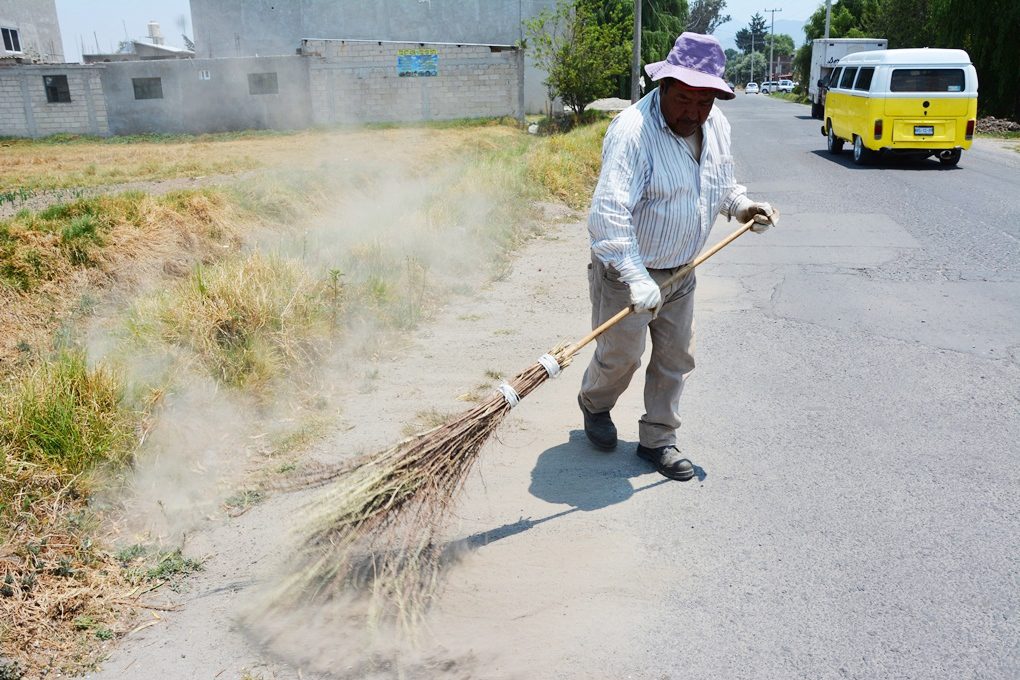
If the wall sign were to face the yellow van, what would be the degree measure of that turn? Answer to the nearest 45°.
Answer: approximately 45° to its left

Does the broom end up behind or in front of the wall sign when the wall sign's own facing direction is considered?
in front

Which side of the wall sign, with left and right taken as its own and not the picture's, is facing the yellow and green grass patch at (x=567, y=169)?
front

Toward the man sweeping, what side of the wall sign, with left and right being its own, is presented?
front

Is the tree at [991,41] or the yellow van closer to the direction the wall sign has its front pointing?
the yellow van

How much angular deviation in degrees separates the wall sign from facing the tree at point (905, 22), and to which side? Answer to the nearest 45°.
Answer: approximately 90° to its left

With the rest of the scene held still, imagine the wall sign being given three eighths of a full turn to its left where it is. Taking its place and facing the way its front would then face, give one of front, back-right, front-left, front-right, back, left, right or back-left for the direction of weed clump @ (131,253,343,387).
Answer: back-right

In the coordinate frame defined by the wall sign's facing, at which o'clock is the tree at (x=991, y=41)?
The tree is roughly at 10 o'clock from the wall sign.

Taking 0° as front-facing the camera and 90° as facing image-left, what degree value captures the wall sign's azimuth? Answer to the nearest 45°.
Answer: approximately 0°

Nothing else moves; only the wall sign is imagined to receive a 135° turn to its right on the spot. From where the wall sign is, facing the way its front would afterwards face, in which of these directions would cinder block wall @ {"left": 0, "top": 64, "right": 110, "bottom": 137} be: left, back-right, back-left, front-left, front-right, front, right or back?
front-left

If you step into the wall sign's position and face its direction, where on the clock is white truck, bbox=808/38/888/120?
The white truck is roughly at 9 o'clock from the wall sign.
